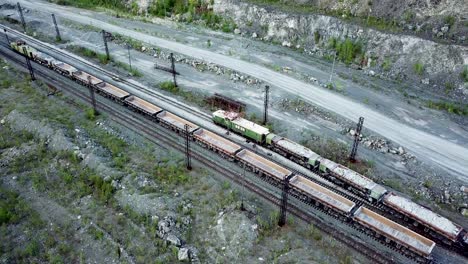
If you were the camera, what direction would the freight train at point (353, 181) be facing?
facing away from the viewer and to the left of the viewer

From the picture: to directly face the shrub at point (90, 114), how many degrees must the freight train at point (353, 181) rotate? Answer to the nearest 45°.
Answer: approximately 45° to its left

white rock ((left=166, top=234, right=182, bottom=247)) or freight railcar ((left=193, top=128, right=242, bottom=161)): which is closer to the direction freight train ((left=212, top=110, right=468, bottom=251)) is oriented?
the freight railcar

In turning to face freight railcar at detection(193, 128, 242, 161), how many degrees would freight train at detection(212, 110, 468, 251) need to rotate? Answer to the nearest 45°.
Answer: approximately 45° to its left

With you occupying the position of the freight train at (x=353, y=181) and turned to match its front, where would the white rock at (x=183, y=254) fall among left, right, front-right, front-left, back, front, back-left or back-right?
left

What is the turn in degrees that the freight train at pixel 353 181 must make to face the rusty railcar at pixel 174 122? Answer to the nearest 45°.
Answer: approximately 45° to its left

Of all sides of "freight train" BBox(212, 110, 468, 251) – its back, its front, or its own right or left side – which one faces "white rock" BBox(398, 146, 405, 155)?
right

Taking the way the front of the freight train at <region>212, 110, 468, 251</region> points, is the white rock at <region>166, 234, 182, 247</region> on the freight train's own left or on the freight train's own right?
on the freight train's own left

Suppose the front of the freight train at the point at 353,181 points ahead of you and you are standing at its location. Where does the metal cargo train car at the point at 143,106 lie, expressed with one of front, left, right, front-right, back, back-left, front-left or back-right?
front-left
